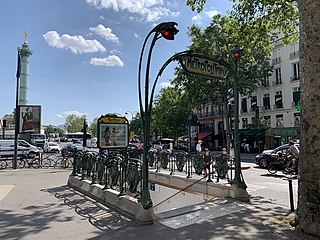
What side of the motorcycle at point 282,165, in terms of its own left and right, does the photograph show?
left

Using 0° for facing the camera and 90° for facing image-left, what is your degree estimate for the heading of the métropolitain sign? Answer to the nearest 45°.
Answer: approximately 315°

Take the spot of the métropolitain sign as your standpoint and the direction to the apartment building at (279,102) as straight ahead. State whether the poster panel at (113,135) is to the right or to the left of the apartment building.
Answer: left

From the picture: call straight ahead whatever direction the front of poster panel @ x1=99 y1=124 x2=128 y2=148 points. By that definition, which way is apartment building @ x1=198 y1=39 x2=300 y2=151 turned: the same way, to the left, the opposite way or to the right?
to the right

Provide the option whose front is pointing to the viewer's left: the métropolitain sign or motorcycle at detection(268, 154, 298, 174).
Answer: the motorcycle

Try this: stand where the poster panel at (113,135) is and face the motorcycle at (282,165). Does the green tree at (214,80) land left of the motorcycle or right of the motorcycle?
left

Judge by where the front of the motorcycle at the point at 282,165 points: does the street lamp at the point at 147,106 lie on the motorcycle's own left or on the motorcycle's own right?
on the motorcycle's own left

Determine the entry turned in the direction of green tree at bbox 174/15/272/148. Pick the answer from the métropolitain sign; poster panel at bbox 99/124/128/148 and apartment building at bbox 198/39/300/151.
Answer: the apartment building
